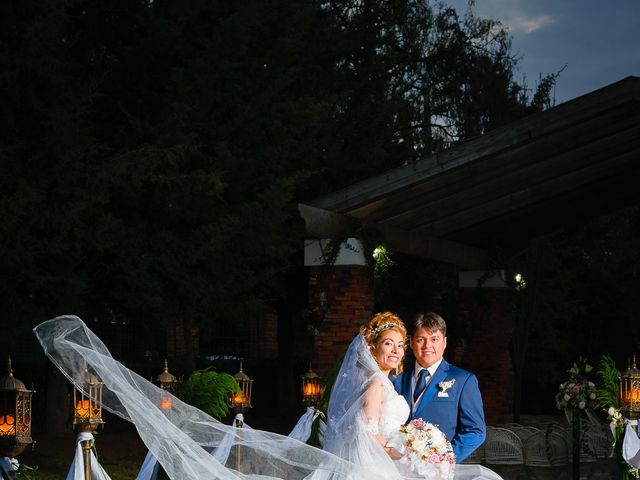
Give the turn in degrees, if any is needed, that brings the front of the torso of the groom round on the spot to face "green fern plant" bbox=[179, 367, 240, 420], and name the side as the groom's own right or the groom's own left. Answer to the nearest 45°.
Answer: approximately 90° to the groom's own right

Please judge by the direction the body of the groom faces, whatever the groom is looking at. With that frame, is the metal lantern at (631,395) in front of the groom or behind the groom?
behind

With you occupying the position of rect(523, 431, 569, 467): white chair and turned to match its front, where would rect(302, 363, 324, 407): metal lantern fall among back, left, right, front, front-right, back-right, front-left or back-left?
back-left

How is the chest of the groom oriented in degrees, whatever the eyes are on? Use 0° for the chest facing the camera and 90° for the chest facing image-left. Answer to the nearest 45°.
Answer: approximately 45°

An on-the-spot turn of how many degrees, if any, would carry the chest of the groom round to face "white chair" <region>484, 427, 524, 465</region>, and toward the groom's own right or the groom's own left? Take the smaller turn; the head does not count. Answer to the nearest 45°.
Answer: approximately 135° to the groom's own right

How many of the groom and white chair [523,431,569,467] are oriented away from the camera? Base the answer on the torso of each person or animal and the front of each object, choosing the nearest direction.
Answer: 1

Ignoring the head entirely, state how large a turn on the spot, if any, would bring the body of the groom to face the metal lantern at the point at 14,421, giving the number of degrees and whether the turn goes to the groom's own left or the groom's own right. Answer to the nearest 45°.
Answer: approximately 45° to the groom's own right

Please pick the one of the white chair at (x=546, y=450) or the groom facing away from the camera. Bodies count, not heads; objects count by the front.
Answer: the white chair
